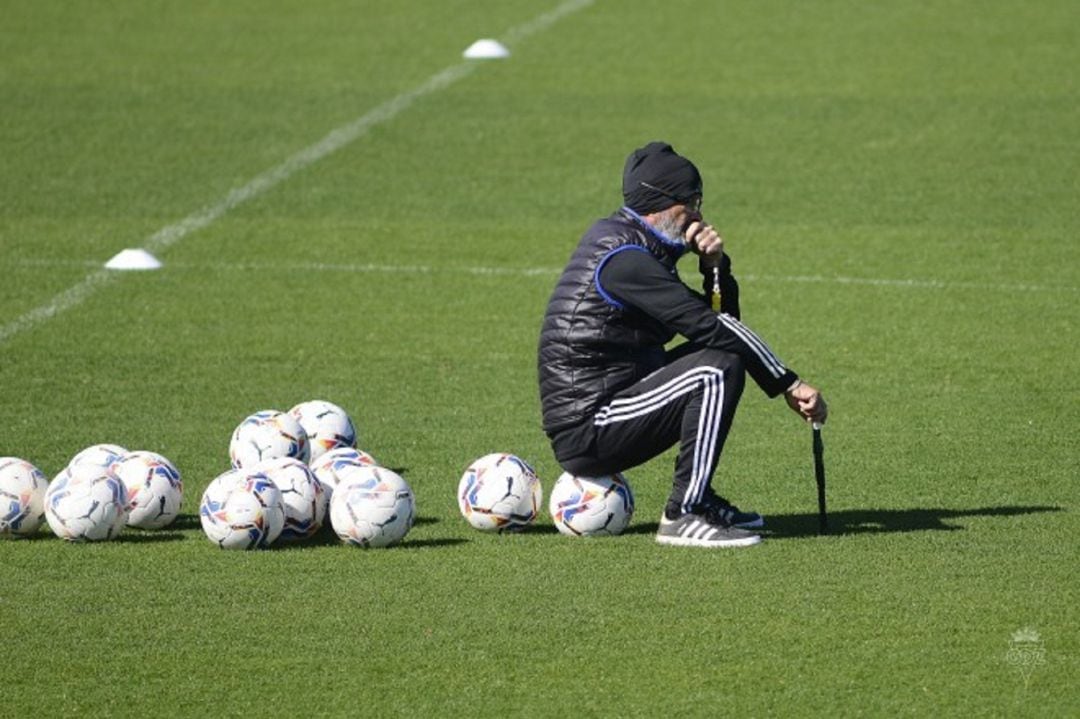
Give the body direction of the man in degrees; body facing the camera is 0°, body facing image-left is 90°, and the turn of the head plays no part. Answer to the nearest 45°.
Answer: approximately 270°

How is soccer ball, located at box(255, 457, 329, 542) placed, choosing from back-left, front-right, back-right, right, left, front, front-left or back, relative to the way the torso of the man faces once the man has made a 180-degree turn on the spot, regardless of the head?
front

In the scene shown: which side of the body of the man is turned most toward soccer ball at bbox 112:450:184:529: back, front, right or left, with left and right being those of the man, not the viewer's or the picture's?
back

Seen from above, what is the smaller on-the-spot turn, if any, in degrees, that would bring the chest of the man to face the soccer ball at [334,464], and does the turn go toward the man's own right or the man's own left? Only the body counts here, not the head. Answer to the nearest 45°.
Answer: approximately 180°

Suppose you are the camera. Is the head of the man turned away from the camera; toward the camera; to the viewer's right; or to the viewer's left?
to the viewer's right

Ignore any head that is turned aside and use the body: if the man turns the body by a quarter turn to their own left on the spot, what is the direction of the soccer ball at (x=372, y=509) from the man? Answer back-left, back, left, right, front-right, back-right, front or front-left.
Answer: left

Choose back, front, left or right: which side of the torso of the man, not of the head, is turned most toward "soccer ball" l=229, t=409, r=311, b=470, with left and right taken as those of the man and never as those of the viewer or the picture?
back

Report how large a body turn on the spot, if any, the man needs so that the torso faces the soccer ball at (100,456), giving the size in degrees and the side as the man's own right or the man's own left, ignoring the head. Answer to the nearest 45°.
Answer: approximately 180°

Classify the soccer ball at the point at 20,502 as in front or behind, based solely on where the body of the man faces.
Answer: behind
